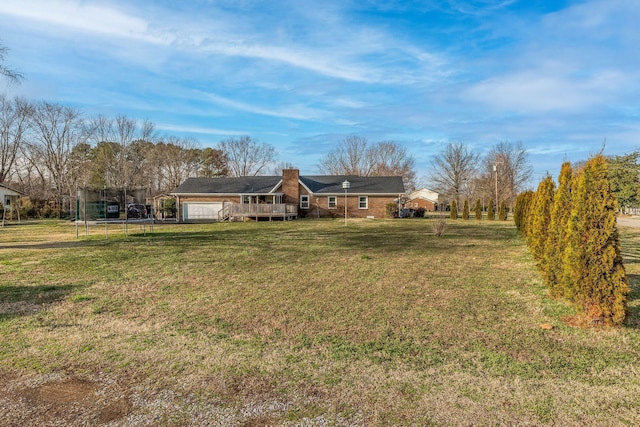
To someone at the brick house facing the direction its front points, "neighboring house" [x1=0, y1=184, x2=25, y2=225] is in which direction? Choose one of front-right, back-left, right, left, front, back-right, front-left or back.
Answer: right

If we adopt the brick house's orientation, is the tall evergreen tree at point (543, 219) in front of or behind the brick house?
in front

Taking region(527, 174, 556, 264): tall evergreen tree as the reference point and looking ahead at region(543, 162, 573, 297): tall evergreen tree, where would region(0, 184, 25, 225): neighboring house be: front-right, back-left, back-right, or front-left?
back-right

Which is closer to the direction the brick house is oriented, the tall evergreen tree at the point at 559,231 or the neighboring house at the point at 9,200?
the tall evergreen tree
